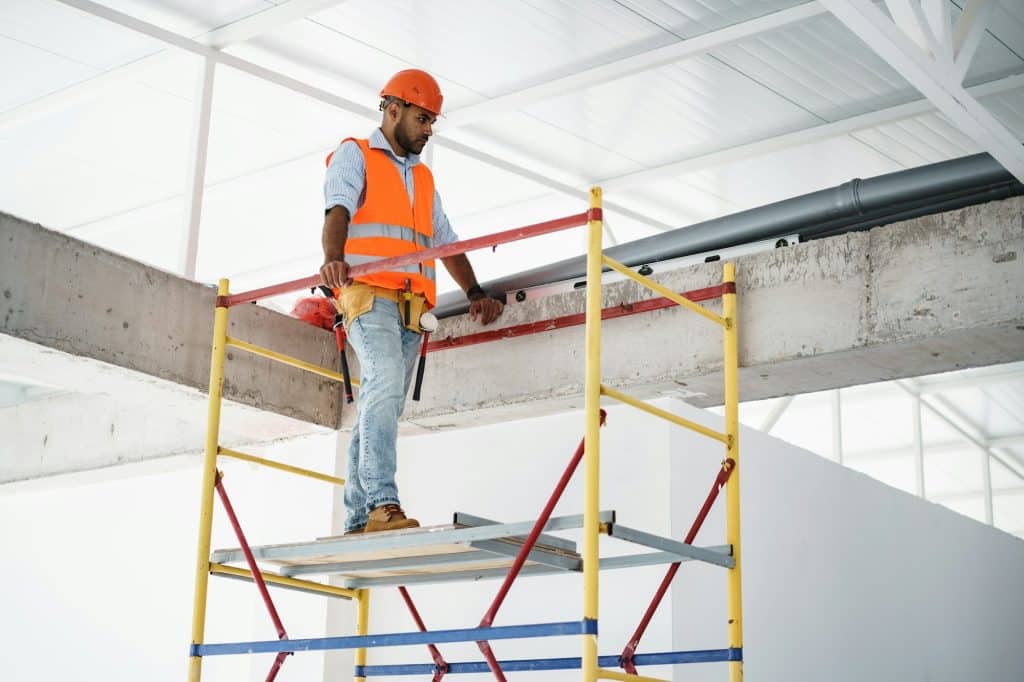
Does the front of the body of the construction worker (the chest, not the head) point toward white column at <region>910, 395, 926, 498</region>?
no

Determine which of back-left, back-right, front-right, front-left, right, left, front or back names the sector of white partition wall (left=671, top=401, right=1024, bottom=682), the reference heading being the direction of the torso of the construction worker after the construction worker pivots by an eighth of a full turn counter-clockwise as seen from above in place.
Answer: front-left

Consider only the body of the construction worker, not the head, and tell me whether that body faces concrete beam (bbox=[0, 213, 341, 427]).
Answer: no

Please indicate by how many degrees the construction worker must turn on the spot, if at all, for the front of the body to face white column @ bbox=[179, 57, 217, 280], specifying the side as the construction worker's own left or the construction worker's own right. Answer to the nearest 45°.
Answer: approximately 180°
